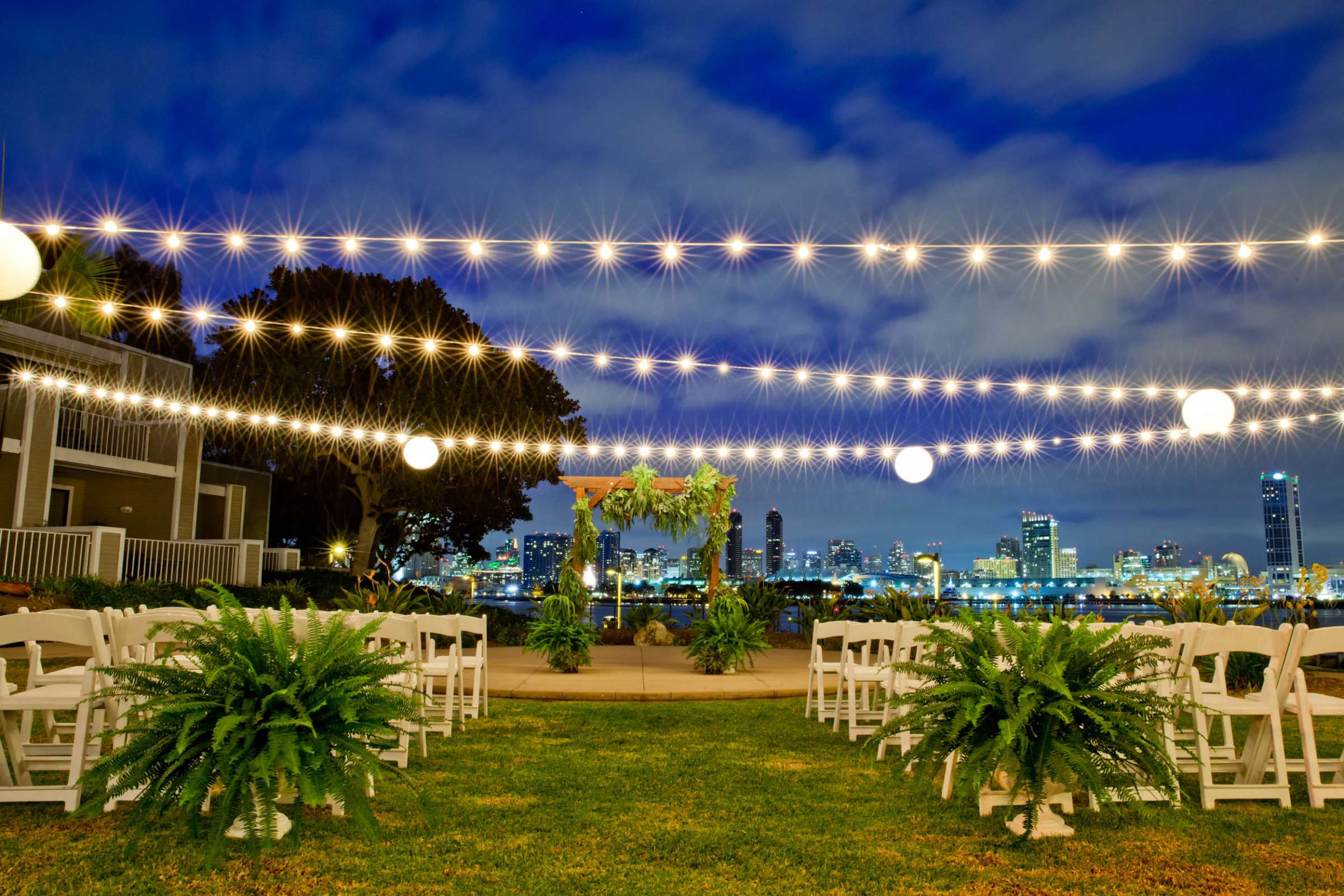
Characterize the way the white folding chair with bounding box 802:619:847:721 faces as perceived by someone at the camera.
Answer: facing away from the viewer and to the left of the viewer

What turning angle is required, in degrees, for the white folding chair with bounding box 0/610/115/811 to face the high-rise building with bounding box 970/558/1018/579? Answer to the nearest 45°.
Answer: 0° — it already faces it

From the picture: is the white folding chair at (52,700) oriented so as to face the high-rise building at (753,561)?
yes

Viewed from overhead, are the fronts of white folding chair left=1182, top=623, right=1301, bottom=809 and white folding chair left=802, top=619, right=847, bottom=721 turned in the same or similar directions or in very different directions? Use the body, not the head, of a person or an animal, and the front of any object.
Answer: same or similar directions

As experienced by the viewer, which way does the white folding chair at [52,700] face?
facing away from the viewer and to the right of the viewer

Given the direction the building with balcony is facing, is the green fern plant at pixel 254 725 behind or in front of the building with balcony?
in front

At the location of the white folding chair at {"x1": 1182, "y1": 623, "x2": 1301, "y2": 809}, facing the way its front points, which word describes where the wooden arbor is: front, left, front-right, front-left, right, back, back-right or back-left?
front

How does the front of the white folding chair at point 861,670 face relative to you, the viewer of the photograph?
facing away from the viewer and to the left of the viewer

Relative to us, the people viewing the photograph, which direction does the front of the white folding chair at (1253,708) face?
facing away from the viewer and to the left of the viewer

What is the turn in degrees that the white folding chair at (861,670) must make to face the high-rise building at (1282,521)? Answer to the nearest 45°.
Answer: approximately 90° to its right

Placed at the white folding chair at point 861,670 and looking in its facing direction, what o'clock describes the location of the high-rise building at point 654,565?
The high-rise building is roughly at 1 o'clock from the white folding chair.

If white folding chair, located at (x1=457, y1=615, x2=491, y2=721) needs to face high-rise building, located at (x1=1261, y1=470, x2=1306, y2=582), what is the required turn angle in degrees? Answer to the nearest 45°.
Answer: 0° — it already faces it

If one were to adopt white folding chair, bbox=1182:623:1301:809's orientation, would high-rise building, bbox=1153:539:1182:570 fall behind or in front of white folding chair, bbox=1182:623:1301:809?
in front

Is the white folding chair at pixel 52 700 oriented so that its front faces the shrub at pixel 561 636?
yes

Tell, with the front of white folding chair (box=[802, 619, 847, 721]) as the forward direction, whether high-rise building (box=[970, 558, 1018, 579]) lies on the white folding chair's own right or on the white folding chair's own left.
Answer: on the white folding chair's own right

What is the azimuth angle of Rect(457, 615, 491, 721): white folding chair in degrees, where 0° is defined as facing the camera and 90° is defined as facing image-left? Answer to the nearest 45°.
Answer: approximately 225°
